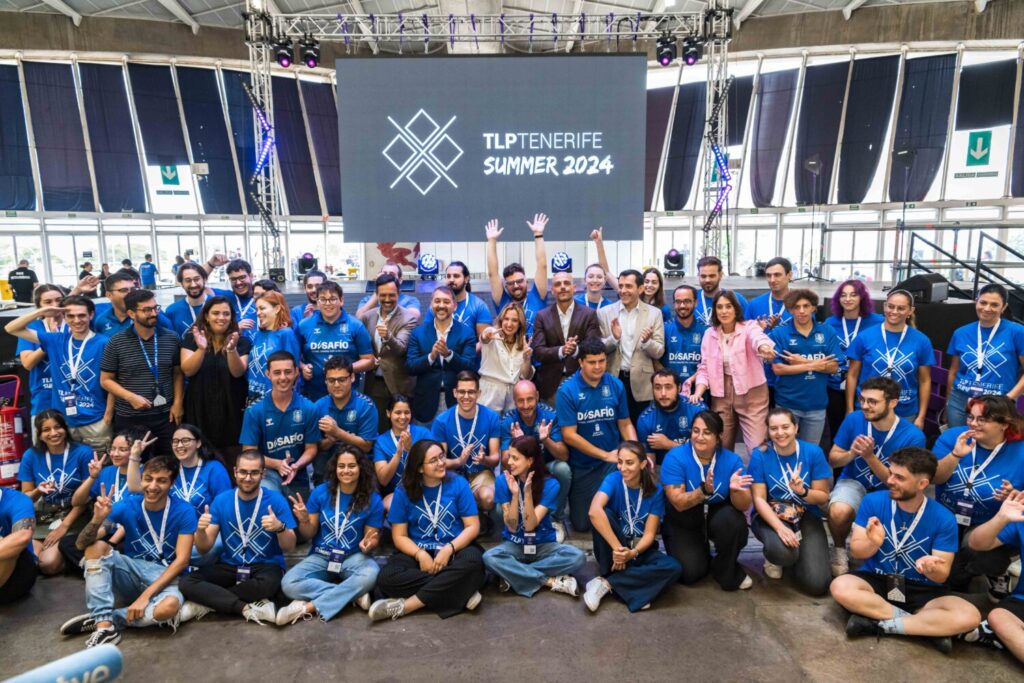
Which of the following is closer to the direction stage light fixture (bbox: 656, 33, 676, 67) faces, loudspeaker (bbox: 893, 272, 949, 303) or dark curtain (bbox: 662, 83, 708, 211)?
the loudspeaker

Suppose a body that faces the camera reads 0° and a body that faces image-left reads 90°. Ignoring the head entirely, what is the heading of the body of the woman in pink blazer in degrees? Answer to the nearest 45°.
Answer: approximately 0°

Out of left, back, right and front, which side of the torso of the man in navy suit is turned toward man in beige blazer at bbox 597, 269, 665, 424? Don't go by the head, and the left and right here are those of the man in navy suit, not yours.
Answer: left

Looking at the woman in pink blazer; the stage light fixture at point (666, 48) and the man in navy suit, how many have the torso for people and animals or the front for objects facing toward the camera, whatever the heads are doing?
3

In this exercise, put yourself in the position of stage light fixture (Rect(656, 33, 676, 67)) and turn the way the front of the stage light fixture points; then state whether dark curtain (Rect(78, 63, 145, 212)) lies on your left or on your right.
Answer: on your right

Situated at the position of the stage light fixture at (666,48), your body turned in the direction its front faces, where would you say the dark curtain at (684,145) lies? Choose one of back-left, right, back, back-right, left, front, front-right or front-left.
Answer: back

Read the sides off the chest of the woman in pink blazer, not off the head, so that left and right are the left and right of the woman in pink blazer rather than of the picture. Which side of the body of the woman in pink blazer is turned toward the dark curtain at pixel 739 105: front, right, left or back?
back

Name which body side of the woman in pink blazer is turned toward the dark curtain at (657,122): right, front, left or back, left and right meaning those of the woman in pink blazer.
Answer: back

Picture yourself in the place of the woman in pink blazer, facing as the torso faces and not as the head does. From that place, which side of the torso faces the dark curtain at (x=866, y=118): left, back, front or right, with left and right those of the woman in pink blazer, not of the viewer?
back

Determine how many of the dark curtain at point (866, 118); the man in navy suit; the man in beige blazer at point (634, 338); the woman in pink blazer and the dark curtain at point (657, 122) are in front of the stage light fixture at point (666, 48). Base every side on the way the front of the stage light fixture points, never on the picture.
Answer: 3

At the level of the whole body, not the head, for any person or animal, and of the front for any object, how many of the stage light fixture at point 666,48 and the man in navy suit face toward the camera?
2

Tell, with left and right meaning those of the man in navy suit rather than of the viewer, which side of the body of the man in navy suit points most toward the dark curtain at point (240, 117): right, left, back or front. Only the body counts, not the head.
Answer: back

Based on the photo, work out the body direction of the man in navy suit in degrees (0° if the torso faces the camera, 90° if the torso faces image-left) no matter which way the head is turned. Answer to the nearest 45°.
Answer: approximately 0°

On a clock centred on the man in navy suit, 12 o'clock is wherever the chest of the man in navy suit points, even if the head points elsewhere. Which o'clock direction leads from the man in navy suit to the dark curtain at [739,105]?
The dark curtain is roughly at 7 o'clock from the man in navy suit.

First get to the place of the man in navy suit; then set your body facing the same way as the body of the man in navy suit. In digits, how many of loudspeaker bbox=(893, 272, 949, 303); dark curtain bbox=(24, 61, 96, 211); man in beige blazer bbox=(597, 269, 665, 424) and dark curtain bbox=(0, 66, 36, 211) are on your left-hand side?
2
